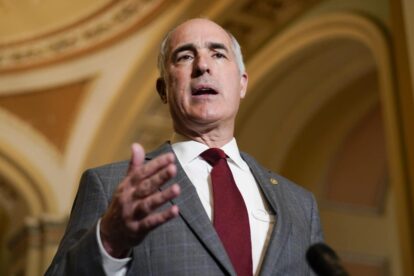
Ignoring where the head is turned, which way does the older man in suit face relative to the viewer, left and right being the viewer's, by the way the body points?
facing the viewer
